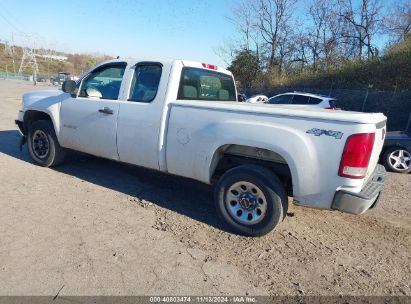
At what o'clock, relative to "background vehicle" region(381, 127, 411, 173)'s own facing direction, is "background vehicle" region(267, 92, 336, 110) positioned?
"background vehicle" region(267, 92, 336, 110) is roughly at 2 o'clock from "background vehicle" region(381, 127, 411, 173).

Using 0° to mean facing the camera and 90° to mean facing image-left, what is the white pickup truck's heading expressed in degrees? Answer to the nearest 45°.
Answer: approximately 135°

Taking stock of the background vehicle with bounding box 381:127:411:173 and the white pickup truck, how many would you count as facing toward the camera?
0

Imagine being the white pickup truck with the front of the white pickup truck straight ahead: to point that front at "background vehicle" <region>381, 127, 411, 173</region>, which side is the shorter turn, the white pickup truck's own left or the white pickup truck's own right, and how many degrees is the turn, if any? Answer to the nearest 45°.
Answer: approximately 90° to the white pickup truck's own right

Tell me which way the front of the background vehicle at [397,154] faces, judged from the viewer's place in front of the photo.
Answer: facing to the left of the viewer
